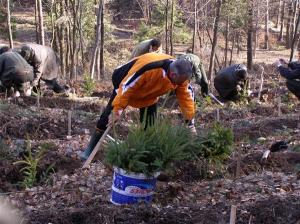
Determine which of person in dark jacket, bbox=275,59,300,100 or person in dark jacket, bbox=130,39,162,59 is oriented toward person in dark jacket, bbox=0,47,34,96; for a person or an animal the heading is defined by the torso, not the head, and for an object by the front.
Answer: person in dark jacket, bbox=275,59,300,100

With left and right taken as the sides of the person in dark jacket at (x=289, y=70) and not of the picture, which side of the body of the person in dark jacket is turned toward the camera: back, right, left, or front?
left

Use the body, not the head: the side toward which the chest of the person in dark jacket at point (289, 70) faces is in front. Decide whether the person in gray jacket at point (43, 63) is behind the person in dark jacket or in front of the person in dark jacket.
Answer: in front

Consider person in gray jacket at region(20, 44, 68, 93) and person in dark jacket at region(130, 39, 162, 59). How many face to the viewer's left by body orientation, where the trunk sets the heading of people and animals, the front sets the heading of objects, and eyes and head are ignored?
1

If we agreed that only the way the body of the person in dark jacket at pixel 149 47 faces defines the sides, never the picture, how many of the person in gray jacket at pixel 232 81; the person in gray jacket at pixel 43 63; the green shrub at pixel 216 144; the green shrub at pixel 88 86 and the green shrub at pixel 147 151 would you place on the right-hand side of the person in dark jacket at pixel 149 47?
2

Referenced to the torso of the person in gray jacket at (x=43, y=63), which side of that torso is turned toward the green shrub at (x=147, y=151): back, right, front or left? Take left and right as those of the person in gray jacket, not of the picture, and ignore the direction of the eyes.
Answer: left

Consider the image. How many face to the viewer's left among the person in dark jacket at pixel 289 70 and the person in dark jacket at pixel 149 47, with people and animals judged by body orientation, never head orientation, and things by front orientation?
1

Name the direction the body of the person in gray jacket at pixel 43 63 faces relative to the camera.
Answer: to the viewer's left
